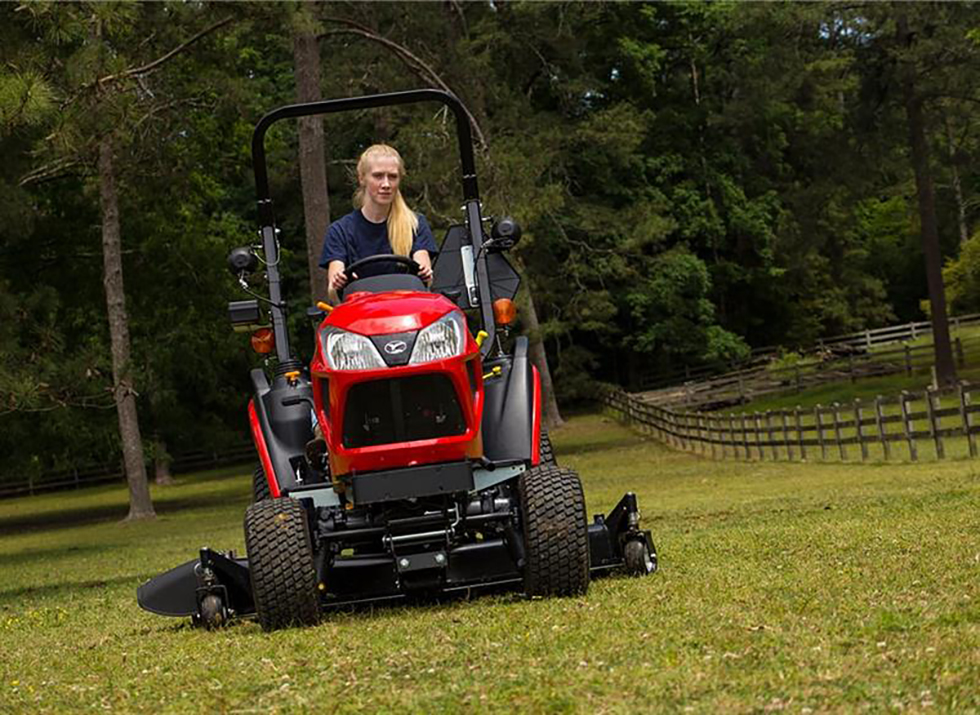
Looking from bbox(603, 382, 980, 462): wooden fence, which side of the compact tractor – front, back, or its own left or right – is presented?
back

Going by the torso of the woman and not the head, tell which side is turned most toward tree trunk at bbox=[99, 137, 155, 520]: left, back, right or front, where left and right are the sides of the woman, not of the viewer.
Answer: back

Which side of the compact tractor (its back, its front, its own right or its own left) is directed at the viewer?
front

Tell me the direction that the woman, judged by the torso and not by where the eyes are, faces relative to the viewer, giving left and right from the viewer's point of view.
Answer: facing the viewer

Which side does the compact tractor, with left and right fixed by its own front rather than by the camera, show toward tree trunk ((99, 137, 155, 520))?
back
